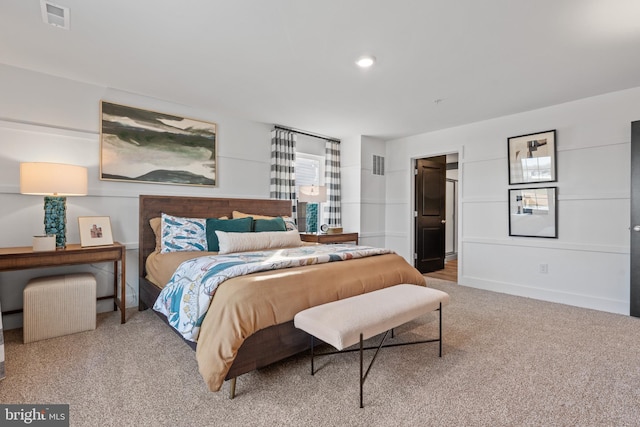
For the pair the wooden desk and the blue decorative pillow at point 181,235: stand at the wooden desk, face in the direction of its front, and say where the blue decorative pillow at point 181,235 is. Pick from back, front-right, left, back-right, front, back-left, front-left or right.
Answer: left

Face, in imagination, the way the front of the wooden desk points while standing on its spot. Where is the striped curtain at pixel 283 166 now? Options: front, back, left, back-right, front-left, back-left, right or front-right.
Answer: left

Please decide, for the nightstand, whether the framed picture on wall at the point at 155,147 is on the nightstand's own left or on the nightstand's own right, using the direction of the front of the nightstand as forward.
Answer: on the nightstand's own right

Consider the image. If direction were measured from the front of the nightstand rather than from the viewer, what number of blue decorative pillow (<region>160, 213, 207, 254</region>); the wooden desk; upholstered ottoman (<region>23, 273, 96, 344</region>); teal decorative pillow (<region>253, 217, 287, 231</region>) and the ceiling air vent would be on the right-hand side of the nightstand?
5

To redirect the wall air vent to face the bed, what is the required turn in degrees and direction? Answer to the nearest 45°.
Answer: approximately 45° to its right

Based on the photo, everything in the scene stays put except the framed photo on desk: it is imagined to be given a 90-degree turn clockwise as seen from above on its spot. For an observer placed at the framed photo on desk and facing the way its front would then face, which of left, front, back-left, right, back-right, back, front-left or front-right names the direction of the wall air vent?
back

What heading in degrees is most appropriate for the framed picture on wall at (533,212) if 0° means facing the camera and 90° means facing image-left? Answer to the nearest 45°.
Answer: approximately 45°

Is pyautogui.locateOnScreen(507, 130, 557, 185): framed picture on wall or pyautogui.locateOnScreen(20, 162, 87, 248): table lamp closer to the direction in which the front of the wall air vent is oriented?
the framed picture on wall

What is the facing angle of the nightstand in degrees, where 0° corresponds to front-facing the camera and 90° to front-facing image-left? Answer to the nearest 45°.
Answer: approximately 315°

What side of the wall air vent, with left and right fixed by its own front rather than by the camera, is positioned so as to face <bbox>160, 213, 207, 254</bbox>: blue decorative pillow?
right

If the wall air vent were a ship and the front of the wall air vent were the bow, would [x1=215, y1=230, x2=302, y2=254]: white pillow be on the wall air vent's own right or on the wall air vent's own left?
on the wall air vent's own right

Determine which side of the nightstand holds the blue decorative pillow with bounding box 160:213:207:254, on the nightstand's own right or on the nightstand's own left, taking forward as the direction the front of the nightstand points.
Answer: on the nightstand's own right

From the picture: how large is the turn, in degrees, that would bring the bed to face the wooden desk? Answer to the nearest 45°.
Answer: approximately 135° to its right
